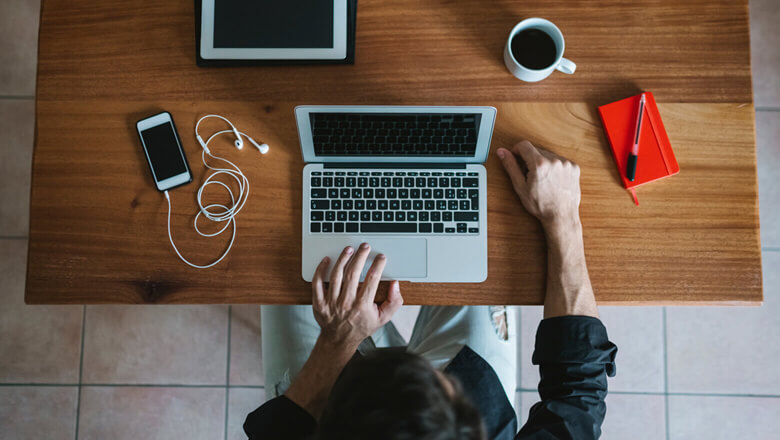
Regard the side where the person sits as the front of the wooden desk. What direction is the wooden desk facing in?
toward the camera

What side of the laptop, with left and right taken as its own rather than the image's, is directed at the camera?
front

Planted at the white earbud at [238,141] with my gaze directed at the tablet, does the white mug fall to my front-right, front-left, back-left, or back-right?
front-right
